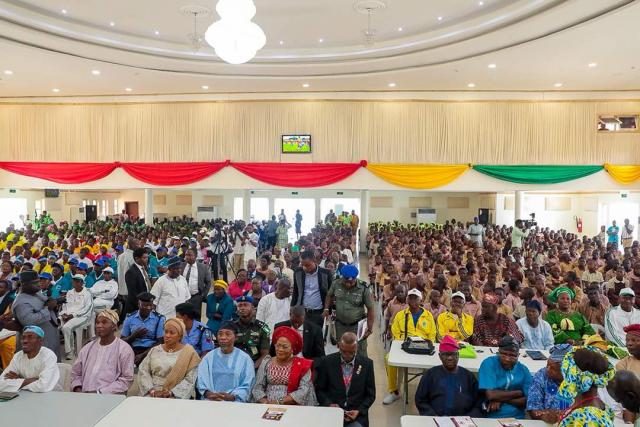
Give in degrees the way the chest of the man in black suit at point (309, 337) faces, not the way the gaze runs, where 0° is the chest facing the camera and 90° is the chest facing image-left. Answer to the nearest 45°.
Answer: approximately 0°

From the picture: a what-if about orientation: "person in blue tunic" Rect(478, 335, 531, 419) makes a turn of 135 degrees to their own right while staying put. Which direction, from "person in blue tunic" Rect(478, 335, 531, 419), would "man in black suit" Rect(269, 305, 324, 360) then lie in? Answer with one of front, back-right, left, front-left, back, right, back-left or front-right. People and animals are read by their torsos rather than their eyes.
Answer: front-left

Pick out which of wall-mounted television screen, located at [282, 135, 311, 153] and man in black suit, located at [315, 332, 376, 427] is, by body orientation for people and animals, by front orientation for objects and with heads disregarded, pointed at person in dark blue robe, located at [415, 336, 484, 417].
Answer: the wall-mounted television screen

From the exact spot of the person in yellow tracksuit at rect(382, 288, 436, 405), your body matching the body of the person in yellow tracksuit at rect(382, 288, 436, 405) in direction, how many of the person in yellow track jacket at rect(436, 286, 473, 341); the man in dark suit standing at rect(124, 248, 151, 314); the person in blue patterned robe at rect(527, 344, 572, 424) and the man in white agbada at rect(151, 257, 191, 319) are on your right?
2

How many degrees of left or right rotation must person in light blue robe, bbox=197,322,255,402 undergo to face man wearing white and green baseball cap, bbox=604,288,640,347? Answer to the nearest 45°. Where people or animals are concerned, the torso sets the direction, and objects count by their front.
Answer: approximately 90° to their left

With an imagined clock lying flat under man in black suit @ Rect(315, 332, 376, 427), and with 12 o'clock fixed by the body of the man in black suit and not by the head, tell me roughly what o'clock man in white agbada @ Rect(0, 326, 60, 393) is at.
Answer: The man in white agbada is roughly at 3 o'clock from the man in black suit.
